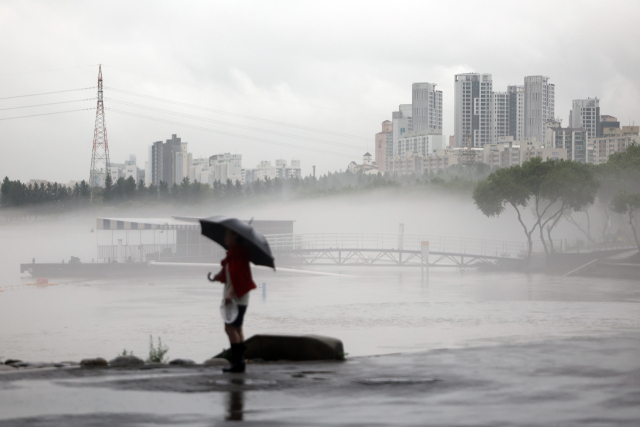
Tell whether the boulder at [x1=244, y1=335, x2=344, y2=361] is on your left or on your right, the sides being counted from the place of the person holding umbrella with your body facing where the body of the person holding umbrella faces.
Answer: on your right

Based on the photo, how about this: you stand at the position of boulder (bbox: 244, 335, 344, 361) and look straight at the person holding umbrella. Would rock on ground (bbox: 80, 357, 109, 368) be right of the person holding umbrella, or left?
right

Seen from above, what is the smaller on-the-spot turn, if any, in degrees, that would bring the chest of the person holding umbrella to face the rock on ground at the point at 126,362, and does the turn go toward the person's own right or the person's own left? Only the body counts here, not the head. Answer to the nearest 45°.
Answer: approximately 45° to the person's own right

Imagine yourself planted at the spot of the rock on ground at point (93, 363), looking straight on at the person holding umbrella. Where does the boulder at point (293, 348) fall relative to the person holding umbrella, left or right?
left

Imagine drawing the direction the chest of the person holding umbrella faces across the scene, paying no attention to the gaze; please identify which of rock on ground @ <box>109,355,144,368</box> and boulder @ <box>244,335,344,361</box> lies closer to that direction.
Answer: the rock on ground

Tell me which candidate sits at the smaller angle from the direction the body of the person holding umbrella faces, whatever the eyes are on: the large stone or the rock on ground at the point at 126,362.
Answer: the rock on ground

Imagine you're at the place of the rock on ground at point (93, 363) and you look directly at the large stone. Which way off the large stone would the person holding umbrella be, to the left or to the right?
right

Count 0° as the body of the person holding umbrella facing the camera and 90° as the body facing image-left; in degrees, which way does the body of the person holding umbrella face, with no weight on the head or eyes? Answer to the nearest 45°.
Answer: approximately 90°

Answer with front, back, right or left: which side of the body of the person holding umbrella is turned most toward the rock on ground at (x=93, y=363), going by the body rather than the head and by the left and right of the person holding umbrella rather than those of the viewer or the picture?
front

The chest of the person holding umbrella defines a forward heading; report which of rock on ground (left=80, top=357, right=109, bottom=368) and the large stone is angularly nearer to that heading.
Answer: the rock on ground
